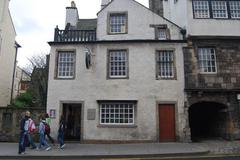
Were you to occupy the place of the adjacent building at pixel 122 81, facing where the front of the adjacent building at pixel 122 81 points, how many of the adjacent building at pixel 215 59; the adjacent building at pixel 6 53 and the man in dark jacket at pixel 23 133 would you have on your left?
1

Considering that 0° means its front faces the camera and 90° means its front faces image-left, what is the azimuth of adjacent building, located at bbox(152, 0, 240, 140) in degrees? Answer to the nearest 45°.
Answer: approximately 0°

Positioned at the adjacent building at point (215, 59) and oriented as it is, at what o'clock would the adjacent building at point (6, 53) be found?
the adjacent building at point (6, 53) is roughly at 3 o'clock from the adjacent building at point (215, 59).

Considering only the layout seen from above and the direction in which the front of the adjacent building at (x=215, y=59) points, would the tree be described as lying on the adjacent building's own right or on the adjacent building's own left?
on the adjacent building's own right

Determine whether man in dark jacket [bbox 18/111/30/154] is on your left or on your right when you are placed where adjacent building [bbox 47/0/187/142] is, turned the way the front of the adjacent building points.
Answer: on your right

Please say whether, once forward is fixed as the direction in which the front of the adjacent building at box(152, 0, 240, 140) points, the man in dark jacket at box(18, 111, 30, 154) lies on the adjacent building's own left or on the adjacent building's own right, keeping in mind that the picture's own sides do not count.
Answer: on the adjacent building's own right

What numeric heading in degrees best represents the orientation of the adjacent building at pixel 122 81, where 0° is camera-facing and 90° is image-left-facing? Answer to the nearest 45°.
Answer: approximately 0°

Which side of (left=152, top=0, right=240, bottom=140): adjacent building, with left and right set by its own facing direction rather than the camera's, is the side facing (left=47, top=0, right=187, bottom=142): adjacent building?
right

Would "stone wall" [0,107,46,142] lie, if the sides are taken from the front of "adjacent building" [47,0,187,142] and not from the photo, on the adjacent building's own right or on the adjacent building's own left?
on the adjacent building's own right
